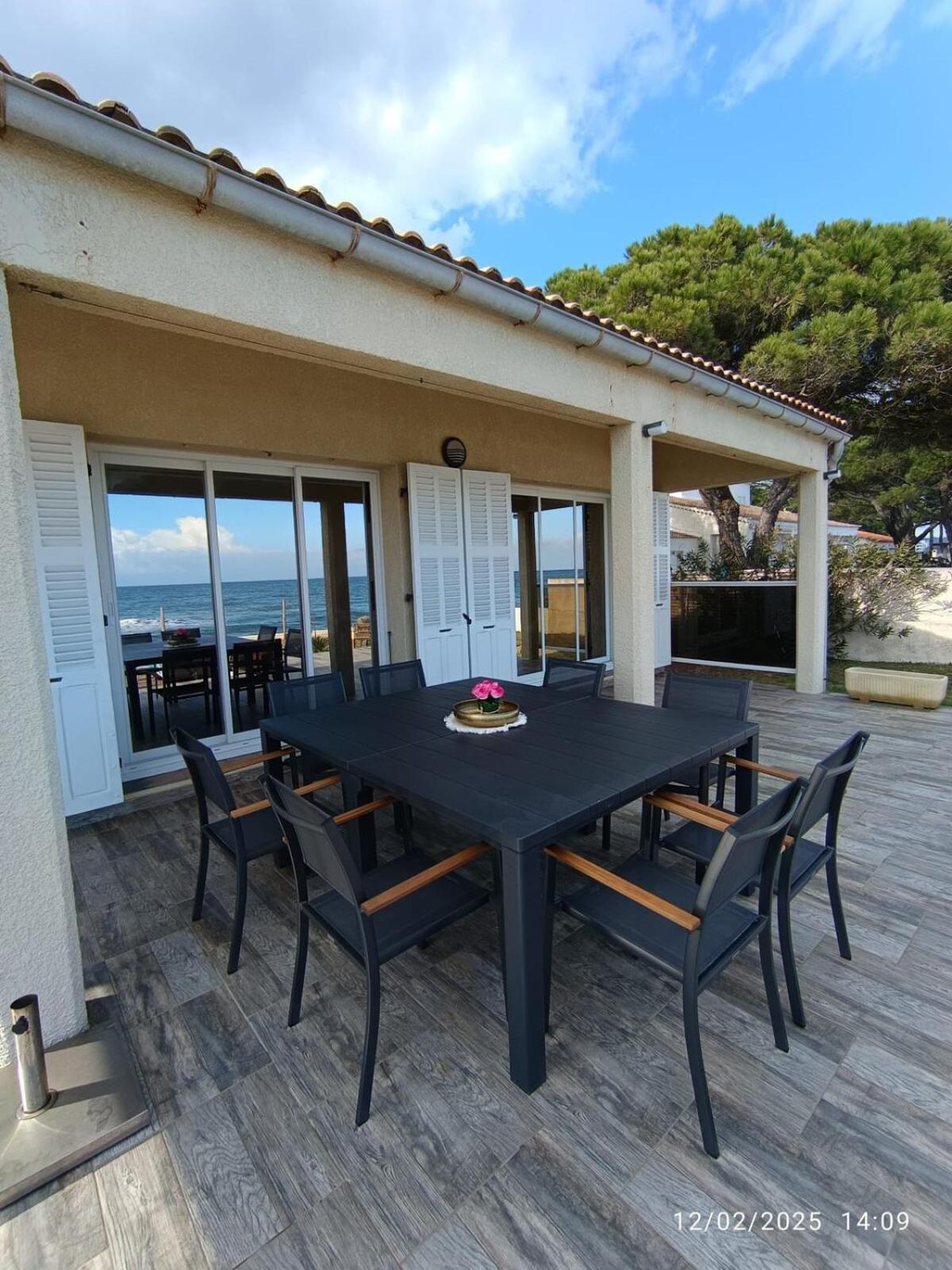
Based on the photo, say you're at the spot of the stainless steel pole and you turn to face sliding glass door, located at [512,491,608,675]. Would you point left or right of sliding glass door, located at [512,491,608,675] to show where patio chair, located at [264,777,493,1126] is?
right

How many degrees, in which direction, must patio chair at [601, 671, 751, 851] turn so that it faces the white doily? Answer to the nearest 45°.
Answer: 0° — it already faces it

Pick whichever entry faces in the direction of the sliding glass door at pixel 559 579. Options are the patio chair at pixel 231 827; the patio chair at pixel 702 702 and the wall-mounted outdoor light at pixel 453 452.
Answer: the patio chair at pixel 231 827

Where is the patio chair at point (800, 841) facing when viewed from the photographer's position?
facing away from the viewer and to the left of the viewer

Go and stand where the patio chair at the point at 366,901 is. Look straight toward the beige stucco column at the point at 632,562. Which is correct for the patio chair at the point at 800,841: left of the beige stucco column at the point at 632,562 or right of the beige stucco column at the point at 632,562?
right

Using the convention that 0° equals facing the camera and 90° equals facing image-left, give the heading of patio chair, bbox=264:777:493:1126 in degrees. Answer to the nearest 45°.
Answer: approximately 225°

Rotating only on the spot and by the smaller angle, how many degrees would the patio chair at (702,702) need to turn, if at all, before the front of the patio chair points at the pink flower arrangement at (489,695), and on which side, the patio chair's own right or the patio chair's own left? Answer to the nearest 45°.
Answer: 0° — it already faces it

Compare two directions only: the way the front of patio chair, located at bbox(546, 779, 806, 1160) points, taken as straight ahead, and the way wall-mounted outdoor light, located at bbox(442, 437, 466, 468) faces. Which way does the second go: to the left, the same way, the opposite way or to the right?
the opposite way

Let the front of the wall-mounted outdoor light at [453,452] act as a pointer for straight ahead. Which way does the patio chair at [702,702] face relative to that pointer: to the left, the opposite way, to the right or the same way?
to the right

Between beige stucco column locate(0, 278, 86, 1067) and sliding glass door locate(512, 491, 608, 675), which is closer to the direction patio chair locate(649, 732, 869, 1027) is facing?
the sliding glass door

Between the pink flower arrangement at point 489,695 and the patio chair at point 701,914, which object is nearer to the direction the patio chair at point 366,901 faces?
the pink flower arrangement
